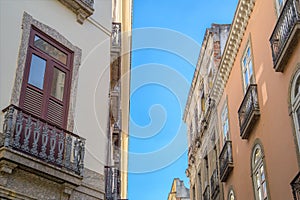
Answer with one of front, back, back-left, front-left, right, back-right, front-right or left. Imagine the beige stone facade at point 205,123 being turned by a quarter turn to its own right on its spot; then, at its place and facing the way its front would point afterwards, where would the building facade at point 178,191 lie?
front

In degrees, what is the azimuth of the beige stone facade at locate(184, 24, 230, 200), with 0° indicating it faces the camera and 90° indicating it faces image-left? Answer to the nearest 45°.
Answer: approximately 90°
